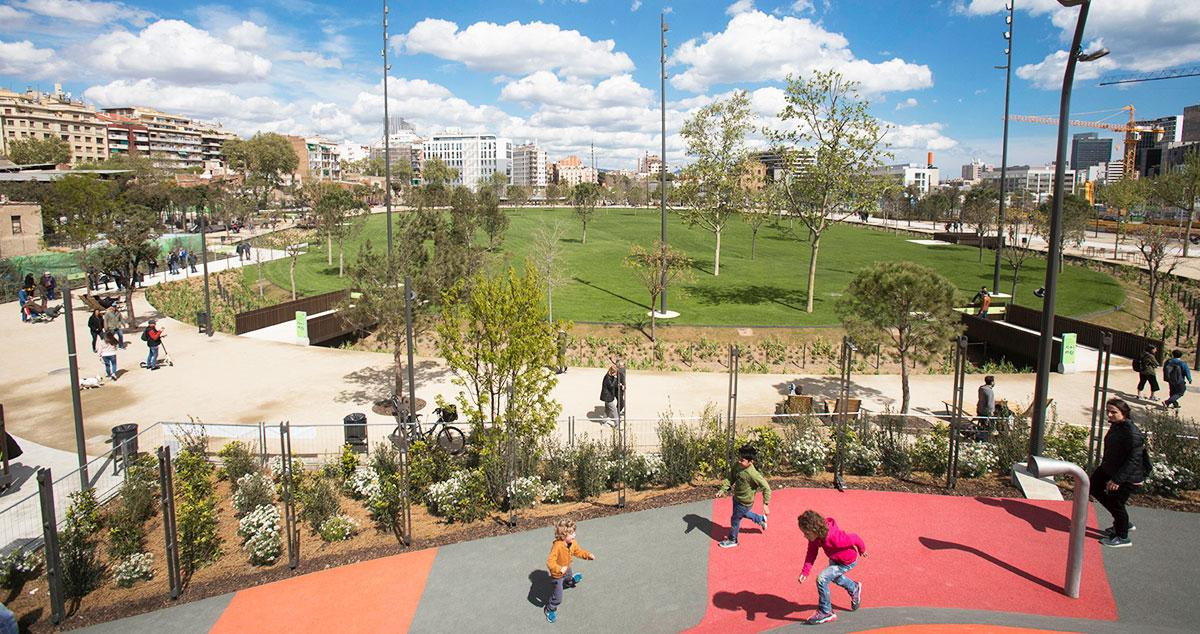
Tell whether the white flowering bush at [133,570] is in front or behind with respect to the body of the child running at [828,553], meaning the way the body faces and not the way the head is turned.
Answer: in front

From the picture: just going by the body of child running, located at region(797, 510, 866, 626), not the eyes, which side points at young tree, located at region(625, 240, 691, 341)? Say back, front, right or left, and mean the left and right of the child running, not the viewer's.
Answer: right

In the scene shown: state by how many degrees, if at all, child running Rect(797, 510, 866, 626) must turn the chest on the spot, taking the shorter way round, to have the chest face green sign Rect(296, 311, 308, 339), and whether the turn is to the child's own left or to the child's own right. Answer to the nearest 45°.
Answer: approximately 45° to the child's own right

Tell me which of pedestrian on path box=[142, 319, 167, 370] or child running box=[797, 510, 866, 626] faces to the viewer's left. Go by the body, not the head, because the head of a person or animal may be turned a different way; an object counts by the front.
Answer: the child running

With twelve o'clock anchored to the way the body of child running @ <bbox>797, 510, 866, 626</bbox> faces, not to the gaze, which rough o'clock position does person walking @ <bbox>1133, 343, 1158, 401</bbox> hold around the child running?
The person walking is roughly at 4 o'clock from the child running.

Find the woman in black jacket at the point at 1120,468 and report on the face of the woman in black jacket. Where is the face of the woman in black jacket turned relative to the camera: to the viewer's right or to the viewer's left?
to the viewer's left

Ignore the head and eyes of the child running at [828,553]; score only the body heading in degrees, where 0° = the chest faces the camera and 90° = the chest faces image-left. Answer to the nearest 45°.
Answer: approximately 90°
